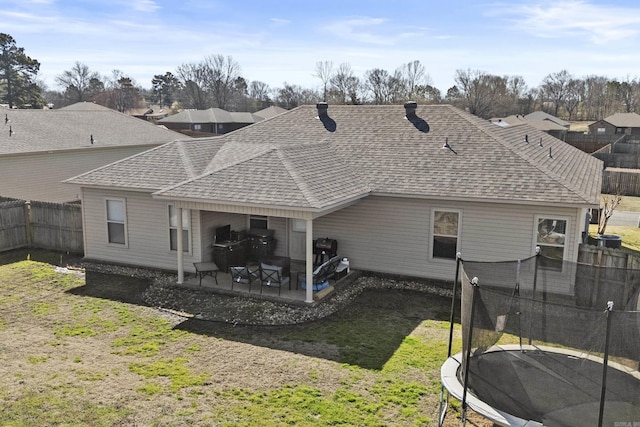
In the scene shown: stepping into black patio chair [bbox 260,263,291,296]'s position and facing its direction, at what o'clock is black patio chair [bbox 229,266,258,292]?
black patio chair [bbox 229,266,258,292] is roughly at 8 o'clock from black patio chair [bbox 260,263,291,296].

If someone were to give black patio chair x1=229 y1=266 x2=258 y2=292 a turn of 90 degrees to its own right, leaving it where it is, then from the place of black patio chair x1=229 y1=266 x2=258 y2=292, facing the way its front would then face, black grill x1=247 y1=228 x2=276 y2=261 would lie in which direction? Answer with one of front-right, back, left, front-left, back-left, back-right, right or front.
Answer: back-left

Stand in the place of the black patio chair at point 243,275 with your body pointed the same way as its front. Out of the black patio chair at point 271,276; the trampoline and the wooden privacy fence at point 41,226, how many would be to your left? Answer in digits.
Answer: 1

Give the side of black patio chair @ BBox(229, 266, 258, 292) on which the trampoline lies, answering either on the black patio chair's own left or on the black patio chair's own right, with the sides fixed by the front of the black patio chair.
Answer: on the black patio chair's own right

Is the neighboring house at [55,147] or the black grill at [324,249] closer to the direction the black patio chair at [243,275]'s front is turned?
the black grill

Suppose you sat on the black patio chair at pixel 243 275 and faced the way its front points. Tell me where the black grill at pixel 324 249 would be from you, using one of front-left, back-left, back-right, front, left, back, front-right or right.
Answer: front

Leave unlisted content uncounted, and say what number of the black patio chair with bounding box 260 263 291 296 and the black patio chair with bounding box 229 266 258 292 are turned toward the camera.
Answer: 0

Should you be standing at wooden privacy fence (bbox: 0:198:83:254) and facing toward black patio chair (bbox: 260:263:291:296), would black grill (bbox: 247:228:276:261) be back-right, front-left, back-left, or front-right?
front-left

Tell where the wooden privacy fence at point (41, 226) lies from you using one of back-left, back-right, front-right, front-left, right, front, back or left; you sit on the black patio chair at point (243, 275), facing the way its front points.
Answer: left

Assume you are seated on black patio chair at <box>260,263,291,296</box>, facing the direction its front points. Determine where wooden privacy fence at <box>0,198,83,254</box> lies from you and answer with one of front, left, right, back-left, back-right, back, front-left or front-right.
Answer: left

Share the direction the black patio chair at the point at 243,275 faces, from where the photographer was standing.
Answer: facing away from the viewer and to the right of the viewer

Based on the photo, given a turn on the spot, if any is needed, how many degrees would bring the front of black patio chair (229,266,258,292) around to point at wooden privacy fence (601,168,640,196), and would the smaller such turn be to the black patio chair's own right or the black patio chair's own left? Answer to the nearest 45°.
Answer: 0° — it already faces it

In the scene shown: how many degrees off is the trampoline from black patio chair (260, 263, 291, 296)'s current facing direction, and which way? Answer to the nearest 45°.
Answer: approximately 90° to its right

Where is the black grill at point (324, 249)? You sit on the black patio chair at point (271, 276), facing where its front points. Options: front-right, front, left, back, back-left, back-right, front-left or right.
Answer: front

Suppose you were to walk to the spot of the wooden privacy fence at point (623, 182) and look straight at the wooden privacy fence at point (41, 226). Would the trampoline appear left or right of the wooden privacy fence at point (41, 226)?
left

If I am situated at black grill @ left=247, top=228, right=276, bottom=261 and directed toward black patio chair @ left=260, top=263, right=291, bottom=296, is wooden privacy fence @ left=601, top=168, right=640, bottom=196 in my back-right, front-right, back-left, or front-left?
back-left

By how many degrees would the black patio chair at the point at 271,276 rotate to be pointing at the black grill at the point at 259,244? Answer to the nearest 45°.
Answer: approximately 45° to its left

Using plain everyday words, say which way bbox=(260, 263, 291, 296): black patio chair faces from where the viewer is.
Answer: facing away from the viewer and to the right of the viewer
